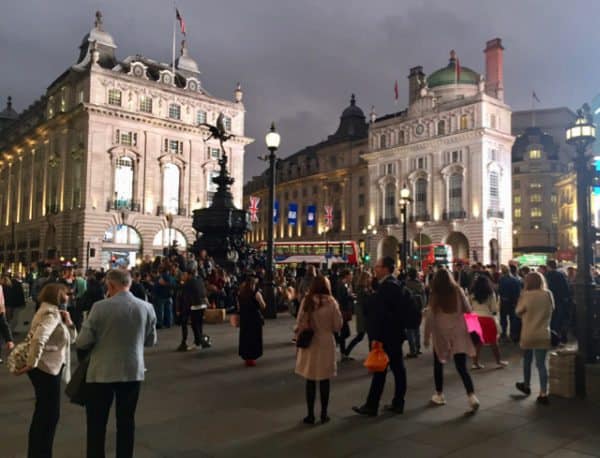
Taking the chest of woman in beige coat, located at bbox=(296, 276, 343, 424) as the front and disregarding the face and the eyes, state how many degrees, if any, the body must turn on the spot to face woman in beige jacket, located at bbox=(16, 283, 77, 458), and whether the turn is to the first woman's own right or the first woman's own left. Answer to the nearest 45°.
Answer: approximately 135° to the first woman's own left

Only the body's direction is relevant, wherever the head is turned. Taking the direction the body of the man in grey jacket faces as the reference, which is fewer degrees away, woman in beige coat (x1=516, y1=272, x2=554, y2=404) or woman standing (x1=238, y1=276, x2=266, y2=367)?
the woman standing

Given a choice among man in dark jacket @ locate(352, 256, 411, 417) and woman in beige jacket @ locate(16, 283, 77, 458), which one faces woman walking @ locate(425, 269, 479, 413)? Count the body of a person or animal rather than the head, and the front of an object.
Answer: the woman in beige jacket

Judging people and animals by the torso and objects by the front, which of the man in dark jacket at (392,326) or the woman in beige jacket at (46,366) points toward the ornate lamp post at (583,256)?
the woman in beige jacket

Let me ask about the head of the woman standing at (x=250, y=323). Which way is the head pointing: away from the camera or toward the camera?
away from the camera

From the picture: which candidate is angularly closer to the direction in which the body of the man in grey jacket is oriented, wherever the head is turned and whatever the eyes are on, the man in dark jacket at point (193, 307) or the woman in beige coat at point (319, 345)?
the man in dark jacket

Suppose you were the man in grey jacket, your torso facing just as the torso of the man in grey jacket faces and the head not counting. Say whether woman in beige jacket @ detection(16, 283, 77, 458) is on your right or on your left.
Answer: on your left

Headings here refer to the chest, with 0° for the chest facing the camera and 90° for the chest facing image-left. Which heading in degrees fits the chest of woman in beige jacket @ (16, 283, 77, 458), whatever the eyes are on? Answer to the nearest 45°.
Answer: approximately 270°

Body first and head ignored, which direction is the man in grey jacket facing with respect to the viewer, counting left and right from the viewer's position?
facing away from the viewer

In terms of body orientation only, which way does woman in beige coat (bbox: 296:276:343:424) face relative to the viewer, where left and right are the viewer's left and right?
facing away from the viewer

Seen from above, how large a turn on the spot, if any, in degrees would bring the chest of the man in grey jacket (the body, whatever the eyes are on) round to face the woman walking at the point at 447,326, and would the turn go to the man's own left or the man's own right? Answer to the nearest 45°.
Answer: approximately 90° to the man's own right
